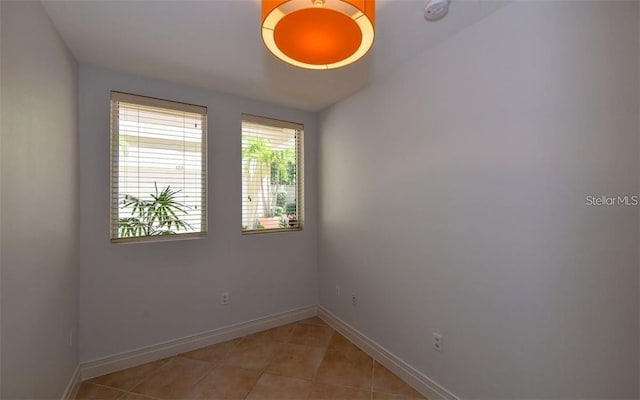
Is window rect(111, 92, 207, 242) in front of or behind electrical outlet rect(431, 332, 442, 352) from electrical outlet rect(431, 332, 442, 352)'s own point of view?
in front

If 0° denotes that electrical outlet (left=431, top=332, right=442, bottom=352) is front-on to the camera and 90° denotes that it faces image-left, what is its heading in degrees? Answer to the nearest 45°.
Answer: approximately 45°

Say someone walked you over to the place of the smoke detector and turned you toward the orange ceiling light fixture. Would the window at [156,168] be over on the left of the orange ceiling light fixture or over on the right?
right

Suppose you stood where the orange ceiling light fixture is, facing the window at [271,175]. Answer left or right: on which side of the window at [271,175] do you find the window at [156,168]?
left
